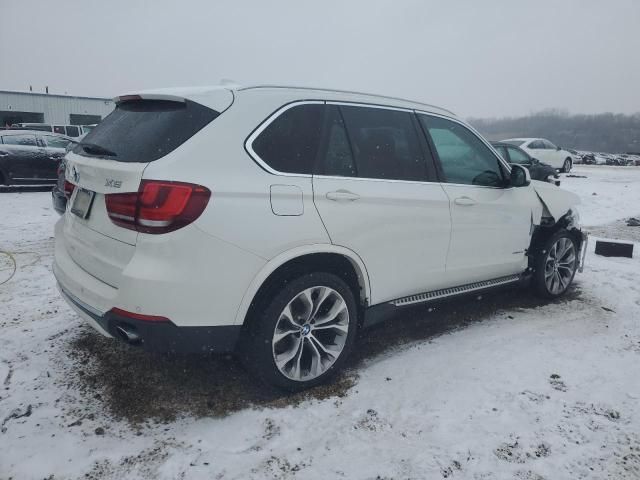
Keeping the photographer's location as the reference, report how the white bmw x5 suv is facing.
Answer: facing away from the viewer and to the right of the viewer

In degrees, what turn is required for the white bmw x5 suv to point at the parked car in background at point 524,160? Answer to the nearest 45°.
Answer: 0° — it already faces it

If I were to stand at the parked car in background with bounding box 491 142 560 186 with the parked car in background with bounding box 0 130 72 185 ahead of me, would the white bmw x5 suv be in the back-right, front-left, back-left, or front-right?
front-left

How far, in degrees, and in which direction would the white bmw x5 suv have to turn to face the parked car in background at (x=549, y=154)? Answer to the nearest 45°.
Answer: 0° — it already faces it
